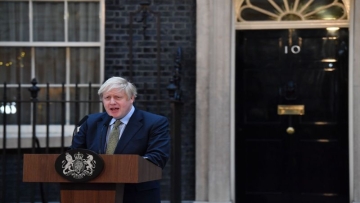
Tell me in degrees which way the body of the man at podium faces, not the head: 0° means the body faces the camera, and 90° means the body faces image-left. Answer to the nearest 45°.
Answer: approximately 45°

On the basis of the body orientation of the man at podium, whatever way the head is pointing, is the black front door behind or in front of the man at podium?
behind

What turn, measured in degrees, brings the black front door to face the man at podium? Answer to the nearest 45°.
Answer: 0° — it already faces them

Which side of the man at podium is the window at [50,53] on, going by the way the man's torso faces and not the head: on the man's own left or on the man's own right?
on the man's own right
